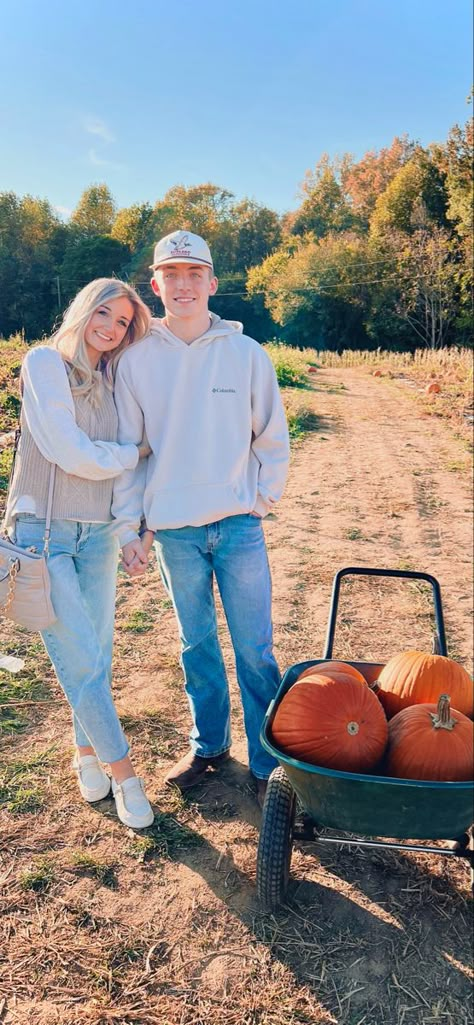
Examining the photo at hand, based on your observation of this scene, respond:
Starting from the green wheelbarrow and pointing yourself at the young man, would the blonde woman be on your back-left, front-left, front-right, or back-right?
front-left

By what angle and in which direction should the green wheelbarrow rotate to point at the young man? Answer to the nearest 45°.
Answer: approximately 135° to its right

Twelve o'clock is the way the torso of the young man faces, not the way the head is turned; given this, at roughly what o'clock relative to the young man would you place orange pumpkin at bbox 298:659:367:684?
The orange pumpkin is roughly at 11 o'clock from the young man.

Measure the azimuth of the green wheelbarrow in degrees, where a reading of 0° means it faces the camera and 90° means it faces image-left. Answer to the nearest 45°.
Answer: approximately 0°

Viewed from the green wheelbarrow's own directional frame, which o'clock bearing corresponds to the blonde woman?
The blonde woman is roughly at 4 o'clock from the green wheelbarrow.

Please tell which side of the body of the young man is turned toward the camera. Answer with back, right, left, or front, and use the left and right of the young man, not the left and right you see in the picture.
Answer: front

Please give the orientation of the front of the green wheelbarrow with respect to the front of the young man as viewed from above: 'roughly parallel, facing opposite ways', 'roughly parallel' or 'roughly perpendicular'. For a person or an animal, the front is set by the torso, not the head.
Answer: roughly parallel

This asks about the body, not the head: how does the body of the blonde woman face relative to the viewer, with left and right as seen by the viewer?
facing the viewer and to the right of the viewer

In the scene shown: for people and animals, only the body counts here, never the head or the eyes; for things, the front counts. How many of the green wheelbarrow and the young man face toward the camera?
2

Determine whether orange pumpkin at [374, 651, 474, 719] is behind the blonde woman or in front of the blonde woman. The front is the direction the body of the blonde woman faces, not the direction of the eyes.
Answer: in front

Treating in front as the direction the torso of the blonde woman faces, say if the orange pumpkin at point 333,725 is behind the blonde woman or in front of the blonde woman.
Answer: in front

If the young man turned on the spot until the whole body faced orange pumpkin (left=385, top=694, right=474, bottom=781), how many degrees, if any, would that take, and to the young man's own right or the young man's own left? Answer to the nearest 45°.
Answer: approximately 45° to the young man's own left
